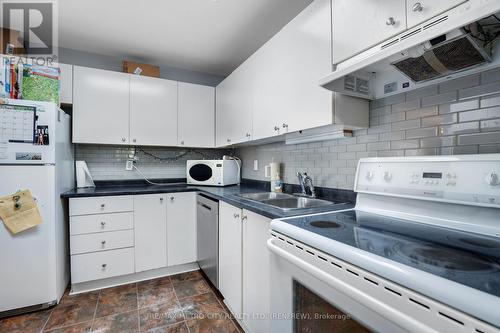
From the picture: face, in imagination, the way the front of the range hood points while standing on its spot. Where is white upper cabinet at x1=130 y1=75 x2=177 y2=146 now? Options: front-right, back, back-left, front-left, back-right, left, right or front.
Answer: front-right

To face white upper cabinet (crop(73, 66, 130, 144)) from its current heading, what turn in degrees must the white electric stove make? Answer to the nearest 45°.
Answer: approximately 45° to its right

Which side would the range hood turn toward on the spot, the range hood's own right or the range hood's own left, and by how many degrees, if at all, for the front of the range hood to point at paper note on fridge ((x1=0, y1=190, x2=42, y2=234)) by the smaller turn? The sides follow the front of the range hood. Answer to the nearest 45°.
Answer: approximately 45° to the range hood's own right

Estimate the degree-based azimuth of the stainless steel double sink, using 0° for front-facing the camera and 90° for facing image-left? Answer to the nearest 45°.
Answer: approximately 45°

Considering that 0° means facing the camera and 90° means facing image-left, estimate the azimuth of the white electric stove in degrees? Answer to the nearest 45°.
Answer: approximately 45°

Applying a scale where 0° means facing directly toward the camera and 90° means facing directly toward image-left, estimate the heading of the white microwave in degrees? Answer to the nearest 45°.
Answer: approximately 45°

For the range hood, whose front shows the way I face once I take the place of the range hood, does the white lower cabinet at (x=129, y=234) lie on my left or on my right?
on my right

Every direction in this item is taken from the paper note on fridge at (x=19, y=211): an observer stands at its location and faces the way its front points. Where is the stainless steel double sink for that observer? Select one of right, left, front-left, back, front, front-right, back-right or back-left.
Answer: front-left
